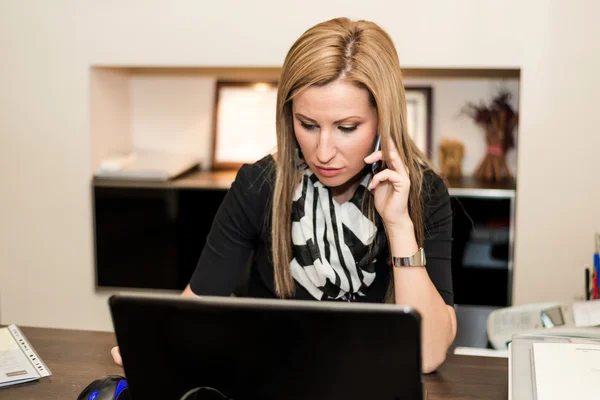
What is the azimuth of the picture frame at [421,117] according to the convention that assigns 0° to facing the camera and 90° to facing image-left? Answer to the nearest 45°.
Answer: approximately 0°

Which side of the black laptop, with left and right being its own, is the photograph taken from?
back

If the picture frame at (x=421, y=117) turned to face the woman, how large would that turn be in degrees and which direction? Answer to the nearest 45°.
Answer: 0° — it already faces them

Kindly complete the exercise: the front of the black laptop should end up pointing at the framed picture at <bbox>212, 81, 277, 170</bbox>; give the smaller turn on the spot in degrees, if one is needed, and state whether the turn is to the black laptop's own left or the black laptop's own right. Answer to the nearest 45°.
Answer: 0° — it already faces it

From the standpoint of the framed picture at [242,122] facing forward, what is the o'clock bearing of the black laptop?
The black laptop is roughly at 12 o'clock from the framed picture.
